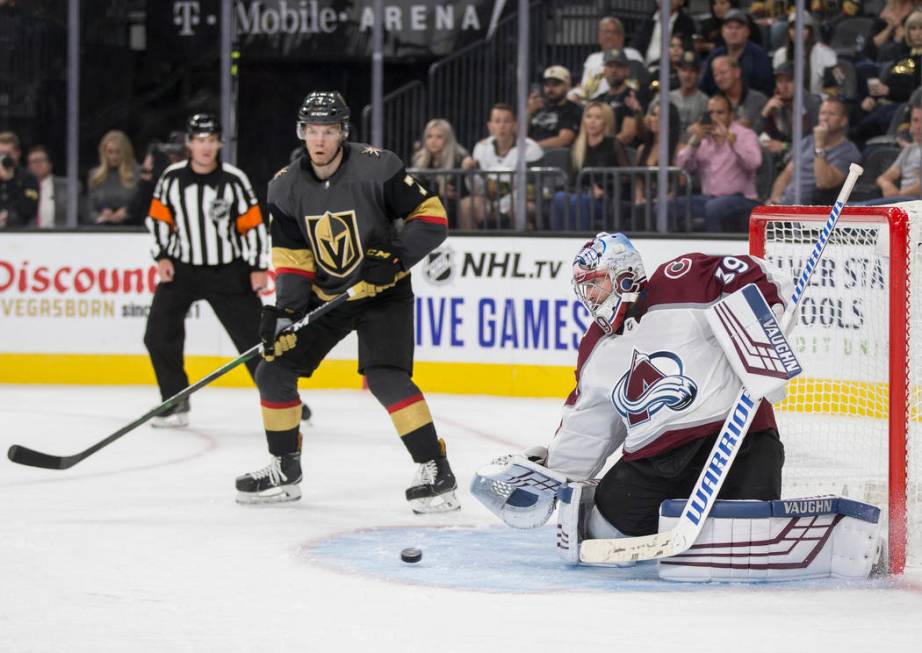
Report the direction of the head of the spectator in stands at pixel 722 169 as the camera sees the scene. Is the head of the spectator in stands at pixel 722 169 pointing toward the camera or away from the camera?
toward the camera

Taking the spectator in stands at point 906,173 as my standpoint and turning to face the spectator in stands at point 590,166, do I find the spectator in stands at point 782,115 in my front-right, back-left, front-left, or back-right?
front-right

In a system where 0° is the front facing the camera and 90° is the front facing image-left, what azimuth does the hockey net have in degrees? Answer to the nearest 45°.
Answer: approximately 45°

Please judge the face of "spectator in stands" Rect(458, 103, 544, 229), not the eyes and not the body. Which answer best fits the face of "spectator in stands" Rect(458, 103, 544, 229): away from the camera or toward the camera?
toward the camera

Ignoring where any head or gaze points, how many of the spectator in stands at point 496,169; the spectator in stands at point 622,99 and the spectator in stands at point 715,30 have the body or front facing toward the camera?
3

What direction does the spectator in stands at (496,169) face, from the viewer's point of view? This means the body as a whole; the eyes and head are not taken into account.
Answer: toward the camera

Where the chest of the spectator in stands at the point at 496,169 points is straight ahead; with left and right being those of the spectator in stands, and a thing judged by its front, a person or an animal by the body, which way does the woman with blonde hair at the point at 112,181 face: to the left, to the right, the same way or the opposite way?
the same way

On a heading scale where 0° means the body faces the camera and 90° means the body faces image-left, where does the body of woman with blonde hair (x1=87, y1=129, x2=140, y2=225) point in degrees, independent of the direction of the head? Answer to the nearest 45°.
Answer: approximately 0°

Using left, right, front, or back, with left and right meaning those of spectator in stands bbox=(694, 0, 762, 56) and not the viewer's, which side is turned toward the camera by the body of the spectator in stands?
front

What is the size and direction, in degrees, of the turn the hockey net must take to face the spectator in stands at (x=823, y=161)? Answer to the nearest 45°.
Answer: approximately 135° to its right

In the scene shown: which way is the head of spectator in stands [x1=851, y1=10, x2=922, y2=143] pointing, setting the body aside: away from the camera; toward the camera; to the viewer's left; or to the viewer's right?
toward the camera

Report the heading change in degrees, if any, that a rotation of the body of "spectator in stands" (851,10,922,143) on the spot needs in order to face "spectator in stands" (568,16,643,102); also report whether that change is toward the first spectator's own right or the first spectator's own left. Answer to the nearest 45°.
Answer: approximately 45° to the first spectator's own right

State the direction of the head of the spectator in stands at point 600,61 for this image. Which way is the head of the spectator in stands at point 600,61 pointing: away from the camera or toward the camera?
toward the camera

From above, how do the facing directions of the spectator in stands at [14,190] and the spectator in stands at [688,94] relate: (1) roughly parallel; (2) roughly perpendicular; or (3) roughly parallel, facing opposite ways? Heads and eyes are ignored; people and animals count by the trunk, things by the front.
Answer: roughly parallel
